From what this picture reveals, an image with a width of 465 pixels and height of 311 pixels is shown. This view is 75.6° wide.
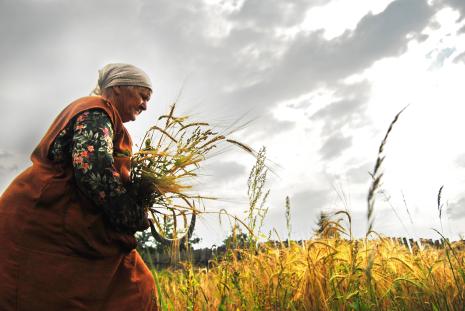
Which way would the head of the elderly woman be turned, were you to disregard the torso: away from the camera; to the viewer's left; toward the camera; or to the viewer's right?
to the viewer's right

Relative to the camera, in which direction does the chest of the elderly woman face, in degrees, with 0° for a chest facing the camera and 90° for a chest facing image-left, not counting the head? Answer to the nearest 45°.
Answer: approximately 270°
